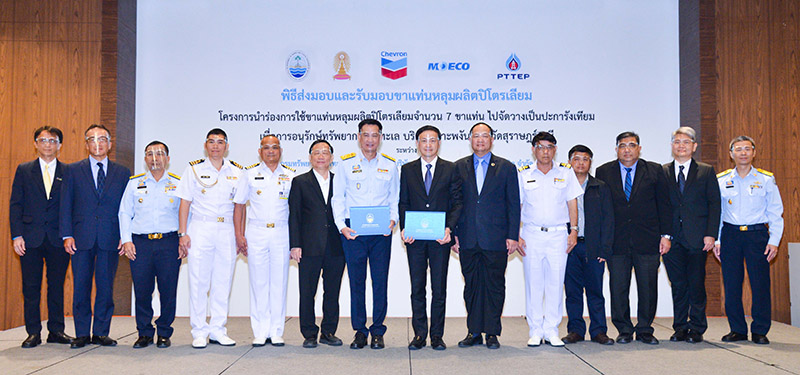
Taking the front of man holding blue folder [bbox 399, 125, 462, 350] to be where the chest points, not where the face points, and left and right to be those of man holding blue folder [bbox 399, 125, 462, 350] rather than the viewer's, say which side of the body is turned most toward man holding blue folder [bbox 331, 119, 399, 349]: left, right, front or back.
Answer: right

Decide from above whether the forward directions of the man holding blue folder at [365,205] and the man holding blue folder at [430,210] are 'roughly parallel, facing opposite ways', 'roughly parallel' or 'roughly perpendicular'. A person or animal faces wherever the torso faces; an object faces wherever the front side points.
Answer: roughly parallel

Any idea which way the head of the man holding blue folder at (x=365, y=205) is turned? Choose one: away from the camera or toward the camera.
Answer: toward the camera

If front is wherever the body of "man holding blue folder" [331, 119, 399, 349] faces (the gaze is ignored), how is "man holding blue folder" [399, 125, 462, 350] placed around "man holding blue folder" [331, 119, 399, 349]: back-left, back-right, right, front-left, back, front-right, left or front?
left

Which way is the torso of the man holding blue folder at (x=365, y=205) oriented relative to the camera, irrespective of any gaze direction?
toward the camera

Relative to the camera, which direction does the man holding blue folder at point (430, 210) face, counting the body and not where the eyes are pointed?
toward the camera

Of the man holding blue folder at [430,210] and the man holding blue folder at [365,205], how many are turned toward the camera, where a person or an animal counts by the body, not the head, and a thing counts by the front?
2
